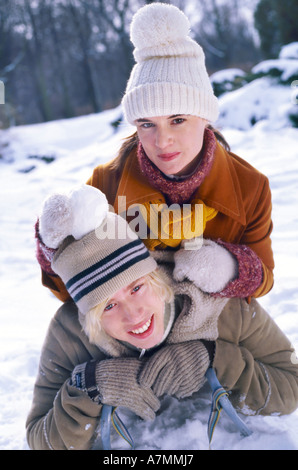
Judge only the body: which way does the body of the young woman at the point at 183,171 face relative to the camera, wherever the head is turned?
toward the camera

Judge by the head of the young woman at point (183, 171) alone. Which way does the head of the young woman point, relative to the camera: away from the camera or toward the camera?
toward the camera
